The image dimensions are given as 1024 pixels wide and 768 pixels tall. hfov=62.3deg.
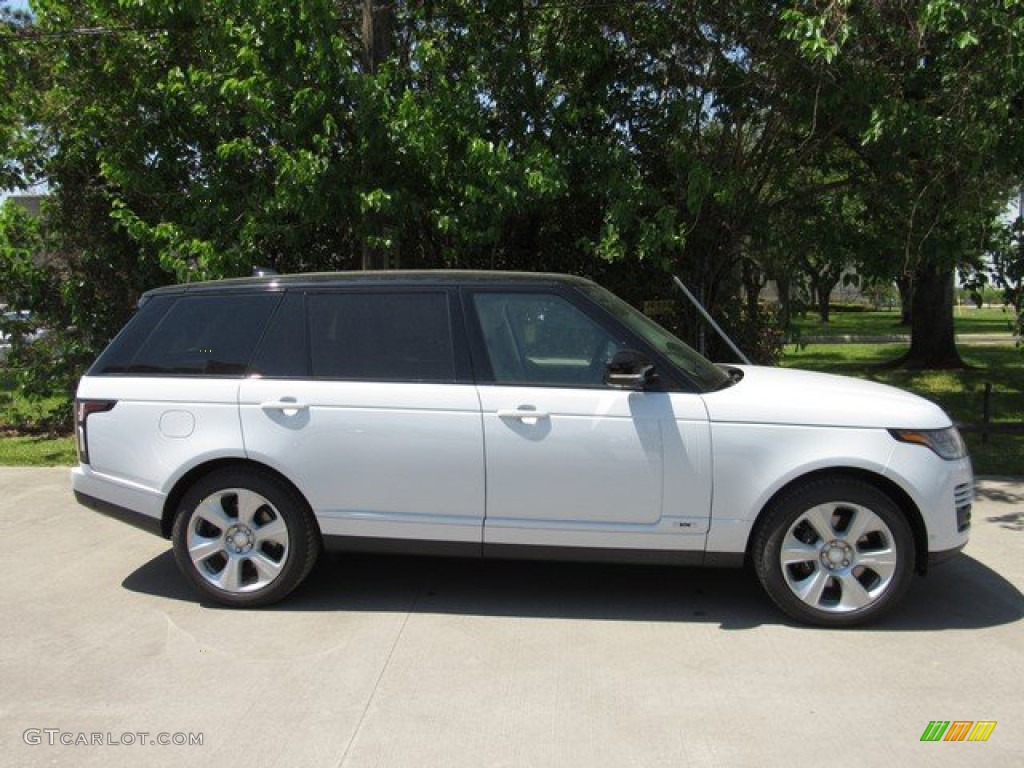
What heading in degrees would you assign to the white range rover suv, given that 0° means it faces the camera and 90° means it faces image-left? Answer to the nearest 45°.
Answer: approximately 270°
